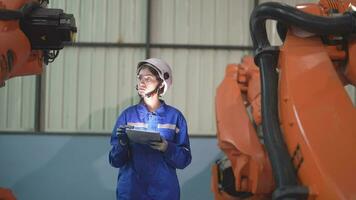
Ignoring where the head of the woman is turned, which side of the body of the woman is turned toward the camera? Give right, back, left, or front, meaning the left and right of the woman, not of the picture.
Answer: front

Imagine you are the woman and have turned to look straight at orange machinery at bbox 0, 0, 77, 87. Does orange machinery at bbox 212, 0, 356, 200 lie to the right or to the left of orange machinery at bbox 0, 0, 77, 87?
left

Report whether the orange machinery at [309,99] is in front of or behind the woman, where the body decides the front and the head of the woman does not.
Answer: in front

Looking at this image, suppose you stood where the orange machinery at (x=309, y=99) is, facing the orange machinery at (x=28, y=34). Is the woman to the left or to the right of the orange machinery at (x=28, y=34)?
right
